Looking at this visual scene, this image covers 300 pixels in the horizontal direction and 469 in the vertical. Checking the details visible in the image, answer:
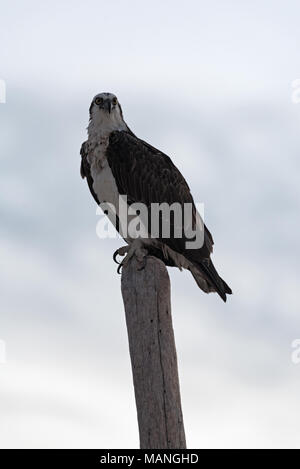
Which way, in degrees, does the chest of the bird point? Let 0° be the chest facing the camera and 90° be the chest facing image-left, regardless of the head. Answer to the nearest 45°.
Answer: approximately 45°
